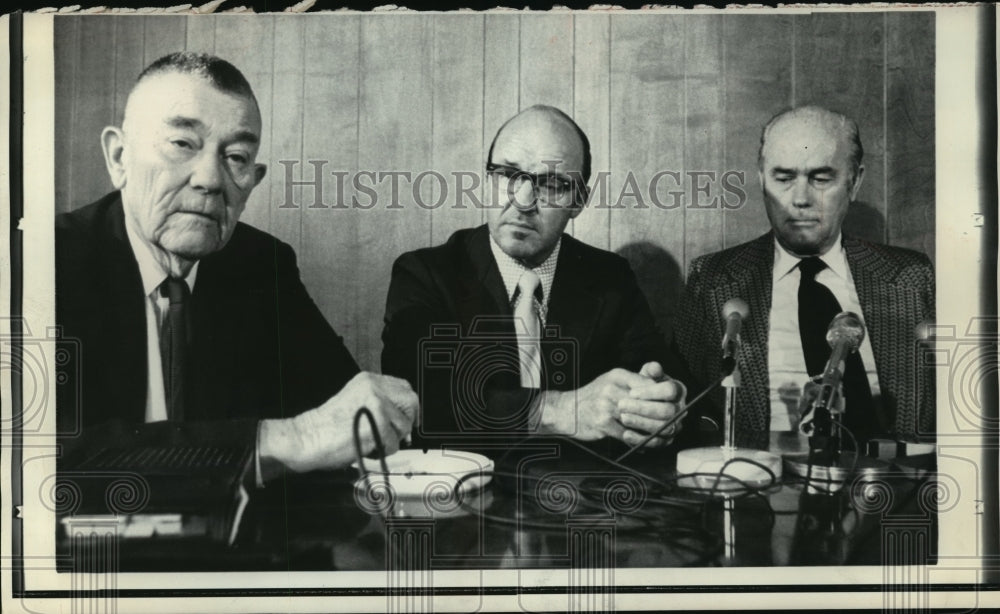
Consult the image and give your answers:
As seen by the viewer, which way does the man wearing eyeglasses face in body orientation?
toward the camera

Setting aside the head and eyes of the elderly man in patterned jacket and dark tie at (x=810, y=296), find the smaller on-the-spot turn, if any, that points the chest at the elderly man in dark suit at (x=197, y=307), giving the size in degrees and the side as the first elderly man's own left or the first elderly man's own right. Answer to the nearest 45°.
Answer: approximately 90° to the first elderly man's own right

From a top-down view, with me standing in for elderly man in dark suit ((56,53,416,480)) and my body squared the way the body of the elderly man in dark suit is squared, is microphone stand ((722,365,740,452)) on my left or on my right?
on my left

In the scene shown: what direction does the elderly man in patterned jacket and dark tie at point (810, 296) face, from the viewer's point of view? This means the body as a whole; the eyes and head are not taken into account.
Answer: toward the camera

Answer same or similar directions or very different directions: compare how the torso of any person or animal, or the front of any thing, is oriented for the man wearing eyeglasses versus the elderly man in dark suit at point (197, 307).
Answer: same or similar directions

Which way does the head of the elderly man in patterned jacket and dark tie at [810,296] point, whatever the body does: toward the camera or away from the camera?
toward the camera

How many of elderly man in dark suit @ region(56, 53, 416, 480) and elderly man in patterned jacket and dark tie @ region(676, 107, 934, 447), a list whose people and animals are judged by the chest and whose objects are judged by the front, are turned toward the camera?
2

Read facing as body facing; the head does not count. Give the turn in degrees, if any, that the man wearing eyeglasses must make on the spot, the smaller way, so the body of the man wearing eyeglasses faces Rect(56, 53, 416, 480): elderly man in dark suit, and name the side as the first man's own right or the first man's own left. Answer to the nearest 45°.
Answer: approximately 90° to the first man's own right

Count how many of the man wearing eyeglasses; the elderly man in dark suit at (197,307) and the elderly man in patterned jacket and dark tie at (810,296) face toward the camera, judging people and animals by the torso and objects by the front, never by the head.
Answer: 3

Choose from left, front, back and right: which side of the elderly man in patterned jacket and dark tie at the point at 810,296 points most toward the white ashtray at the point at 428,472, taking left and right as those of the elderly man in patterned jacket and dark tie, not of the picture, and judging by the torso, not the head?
right
